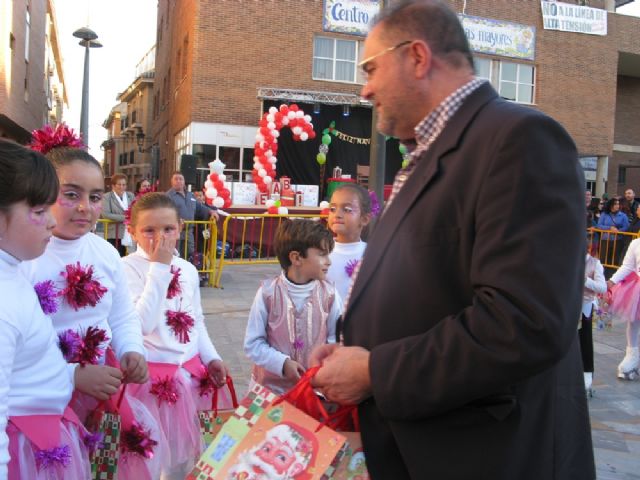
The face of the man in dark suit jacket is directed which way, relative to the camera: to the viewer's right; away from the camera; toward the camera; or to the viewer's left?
to the viewer's left

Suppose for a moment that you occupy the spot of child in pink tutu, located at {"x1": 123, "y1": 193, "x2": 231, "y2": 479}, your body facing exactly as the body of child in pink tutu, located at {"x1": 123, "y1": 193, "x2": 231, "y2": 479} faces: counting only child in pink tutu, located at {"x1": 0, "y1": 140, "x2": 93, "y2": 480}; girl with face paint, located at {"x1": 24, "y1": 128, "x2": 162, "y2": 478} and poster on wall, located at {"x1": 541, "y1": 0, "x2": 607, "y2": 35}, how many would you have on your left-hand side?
1

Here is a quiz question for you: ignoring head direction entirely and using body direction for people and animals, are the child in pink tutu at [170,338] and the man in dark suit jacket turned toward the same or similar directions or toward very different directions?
very different directions

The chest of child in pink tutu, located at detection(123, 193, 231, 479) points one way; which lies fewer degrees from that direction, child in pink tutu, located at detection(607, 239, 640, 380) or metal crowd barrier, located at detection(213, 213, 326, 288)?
the child in pink tutu

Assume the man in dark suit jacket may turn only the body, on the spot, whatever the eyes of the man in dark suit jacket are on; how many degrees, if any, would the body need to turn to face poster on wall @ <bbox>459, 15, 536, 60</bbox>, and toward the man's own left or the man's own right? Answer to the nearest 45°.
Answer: approximately 90° to the man's own right

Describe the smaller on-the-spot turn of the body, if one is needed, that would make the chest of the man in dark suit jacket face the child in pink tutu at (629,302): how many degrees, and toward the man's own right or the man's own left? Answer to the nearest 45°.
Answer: approximately 90° to the man's own right

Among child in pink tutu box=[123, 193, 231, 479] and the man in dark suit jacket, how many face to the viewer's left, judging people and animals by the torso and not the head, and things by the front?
1

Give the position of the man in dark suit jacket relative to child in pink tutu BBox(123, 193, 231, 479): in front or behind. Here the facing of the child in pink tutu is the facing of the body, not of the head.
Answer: in front

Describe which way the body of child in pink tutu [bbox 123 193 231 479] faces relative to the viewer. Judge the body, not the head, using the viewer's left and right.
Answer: facing the viewer and to the right of the viewer

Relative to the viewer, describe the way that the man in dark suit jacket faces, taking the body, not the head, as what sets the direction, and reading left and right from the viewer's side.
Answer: facing to the left of the viewer

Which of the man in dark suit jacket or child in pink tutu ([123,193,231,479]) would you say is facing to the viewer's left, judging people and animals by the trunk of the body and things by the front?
the man in dark suit jacket

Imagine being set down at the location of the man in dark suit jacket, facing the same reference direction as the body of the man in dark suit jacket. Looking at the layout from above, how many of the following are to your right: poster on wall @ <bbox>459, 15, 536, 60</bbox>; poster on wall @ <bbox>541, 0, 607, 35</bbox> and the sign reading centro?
3

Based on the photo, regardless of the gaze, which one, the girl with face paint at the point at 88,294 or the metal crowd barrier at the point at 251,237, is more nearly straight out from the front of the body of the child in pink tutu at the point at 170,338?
the girl with face paint
